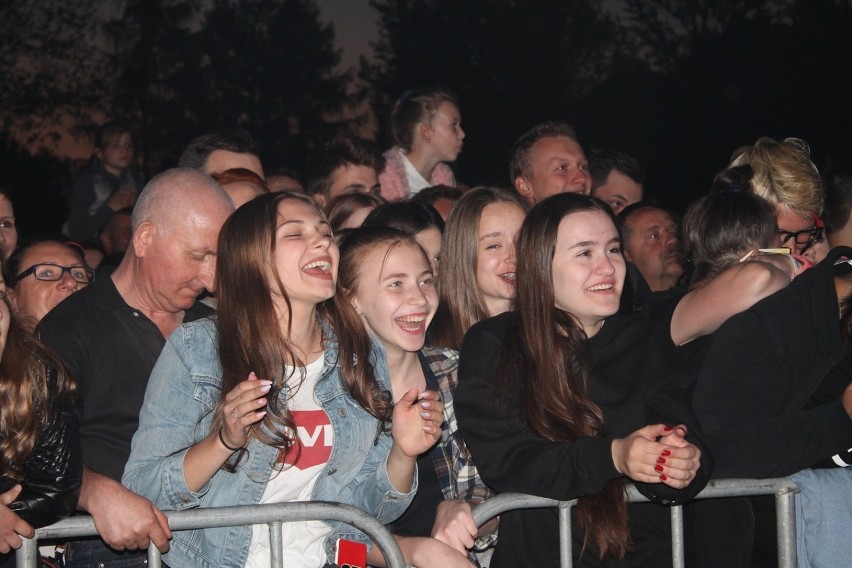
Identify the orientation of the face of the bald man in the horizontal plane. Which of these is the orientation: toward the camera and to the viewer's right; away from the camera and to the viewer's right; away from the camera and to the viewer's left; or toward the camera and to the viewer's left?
toward the camera and to the viewer's right

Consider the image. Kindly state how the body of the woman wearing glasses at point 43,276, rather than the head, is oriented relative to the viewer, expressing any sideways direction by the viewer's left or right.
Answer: facing the viewer and to the right of the viewer

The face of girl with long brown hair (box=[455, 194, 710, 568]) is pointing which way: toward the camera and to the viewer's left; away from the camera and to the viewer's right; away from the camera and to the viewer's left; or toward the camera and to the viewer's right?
toward the camera and to the viewer's right

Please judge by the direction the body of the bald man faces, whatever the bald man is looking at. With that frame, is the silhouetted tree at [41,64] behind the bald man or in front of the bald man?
behind

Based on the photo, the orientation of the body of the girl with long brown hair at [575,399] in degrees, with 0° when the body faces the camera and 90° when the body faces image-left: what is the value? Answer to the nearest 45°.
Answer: approximately 315°

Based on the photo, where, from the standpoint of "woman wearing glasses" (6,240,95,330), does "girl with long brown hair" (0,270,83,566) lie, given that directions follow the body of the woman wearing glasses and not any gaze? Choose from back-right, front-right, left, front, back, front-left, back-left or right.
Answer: front-right

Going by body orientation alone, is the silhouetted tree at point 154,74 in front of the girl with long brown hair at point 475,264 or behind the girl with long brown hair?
behind

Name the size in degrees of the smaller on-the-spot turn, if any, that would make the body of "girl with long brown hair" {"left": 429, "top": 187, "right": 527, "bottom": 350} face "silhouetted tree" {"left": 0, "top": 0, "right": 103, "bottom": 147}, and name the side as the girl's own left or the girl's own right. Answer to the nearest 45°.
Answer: approximately 180°

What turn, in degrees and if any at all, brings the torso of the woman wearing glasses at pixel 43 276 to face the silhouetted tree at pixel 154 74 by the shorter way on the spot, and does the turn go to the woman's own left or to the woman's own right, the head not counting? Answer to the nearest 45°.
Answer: approximately 135° to the woman's own left
